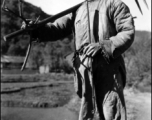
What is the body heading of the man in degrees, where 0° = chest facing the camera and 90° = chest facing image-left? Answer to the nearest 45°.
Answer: approximately 45°
